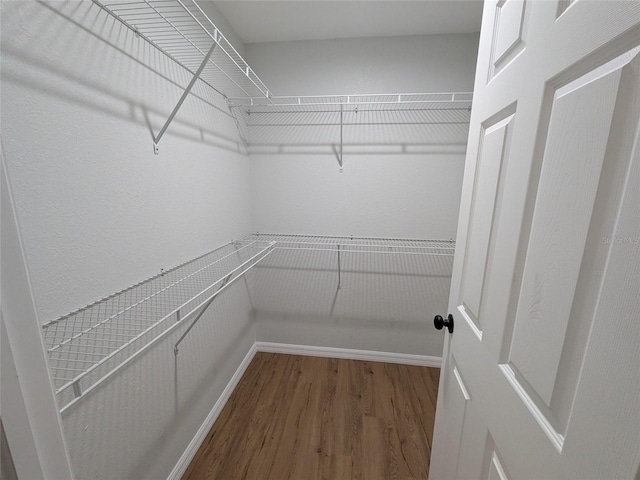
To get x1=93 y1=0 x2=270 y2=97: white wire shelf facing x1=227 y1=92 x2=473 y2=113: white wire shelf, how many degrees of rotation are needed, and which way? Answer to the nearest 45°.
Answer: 0° — it already faces it

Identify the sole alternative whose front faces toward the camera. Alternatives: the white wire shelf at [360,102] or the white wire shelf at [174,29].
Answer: the white wire shelf at [360,102]

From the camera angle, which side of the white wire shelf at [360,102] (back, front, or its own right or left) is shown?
front

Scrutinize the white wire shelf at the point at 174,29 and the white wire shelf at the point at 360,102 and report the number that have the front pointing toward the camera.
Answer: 1

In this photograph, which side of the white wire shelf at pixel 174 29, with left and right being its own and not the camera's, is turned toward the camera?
right
